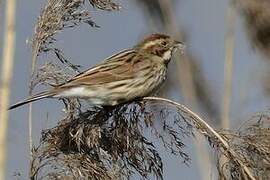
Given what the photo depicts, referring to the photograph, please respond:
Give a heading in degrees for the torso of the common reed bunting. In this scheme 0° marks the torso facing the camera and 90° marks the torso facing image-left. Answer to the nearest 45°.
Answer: approximately 270°
